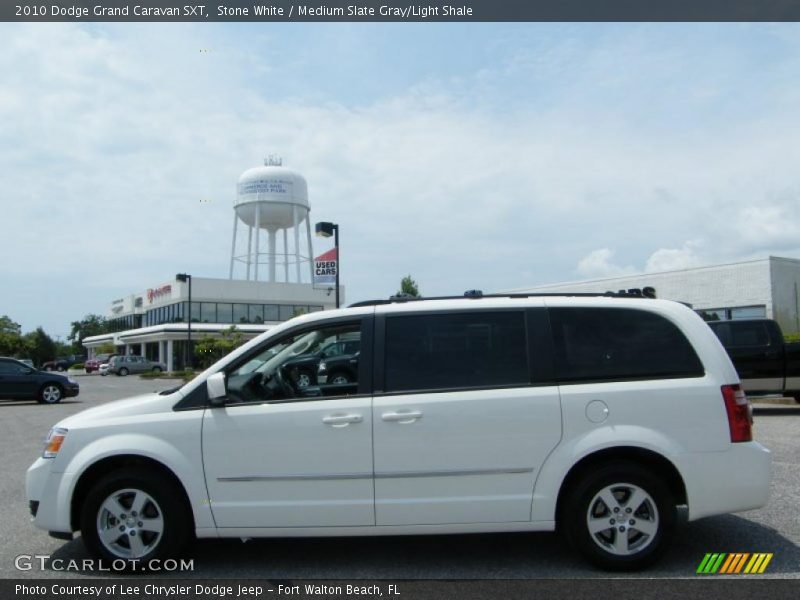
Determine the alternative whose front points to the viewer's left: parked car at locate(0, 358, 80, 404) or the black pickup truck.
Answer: the black pickup truck

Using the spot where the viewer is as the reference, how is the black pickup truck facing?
facing to the left of the viewer

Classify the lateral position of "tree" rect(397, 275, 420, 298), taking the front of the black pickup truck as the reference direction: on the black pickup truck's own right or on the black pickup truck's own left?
on the black pickup truck's own right

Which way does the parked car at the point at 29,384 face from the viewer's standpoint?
to the viewer's right

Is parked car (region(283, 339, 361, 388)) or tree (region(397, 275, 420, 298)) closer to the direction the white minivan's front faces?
the parked car

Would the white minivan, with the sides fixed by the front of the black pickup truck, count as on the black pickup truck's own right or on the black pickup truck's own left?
on the black pickup truck's own left

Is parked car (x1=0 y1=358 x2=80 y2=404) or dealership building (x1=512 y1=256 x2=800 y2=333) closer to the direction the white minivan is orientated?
the parked car

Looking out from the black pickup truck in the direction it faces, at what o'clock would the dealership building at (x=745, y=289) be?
The dealership building is roughly at 3 o'clock from the black pickup truck.

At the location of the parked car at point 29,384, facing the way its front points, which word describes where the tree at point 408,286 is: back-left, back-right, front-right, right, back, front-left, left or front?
front-left

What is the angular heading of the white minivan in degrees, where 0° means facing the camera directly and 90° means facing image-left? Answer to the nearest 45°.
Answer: approximately 90°

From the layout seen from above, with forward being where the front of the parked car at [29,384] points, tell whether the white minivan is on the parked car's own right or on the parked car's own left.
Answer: on the parked car's own right
